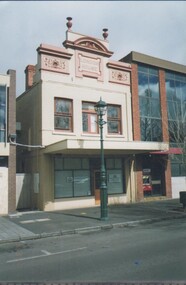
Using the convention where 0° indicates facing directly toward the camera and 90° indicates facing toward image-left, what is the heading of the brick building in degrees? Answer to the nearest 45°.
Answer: approximately 315°

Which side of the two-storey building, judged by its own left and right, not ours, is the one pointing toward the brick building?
left

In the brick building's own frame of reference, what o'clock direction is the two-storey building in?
The two-storey building is roughly at 3 o'clock from the brick building.

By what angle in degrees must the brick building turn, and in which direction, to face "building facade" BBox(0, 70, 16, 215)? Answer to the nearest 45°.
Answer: approximately 90° to its right

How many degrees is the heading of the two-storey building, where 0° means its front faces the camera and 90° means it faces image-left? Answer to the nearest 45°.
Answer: approximately 315°
